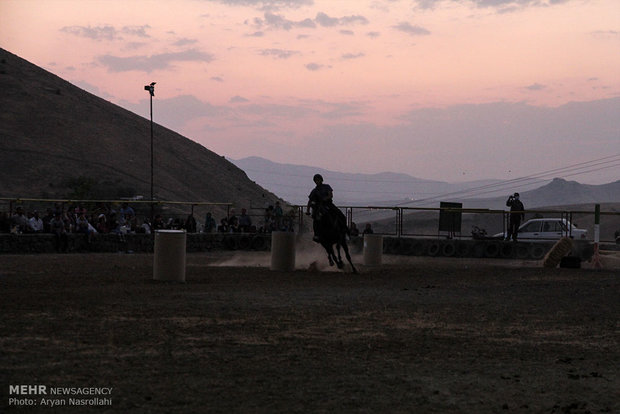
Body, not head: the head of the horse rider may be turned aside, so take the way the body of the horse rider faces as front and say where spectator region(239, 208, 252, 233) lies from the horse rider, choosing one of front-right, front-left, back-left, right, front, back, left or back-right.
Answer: back

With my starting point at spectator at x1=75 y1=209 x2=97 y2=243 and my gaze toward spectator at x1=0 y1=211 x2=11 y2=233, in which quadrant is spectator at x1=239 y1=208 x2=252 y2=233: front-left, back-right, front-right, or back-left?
back-right

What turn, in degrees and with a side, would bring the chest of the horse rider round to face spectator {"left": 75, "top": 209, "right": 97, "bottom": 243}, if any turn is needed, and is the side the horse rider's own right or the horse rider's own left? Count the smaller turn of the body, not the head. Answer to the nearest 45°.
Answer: approximately 135° to the horse rider's own right

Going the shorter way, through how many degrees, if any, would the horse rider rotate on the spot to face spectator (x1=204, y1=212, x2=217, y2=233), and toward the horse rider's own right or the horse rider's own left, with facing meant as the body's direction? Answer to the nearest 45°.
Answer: approximately 180°

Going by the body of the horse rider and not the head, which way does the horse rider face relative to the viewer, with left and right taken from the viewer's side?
facing the viewer

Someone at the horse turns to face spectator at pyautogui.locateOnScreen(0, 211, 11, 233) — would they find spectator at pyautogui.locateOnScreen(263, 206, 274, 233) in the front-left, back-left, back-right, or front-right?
front-right

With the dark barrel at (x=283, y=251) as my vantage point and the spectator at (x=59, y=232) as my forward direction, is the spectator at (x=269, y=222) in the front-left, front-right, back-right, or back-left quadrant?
front-right

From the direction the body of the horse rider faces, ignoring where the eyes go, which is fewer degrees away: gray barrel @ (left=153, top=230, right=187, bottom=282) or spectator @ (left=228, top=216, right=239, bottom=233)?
the gray barrel

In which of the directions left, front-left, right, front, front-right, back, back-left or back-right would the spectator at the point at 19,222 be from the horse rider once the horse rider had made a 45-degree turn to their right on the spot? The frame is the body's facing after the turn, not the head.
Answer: right

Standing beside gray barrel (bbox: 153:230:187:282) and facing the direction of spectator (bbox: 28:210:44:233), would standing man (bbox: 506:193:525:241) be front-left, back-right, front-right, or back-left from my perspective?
front-right

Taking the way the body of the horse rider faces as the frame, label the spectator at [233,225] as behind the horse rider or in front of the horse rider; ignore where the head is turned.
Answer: behind

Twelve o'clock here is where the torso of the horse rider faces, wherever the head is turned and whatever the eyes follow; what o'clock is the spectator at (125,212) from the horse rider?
The spectator is roughly at 5 o'clock from the horse rider.

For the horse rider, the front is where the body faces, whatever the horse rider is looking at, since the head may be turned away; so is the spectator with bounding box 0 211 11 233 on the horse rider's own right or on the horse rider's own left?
on the horse rider's own right
